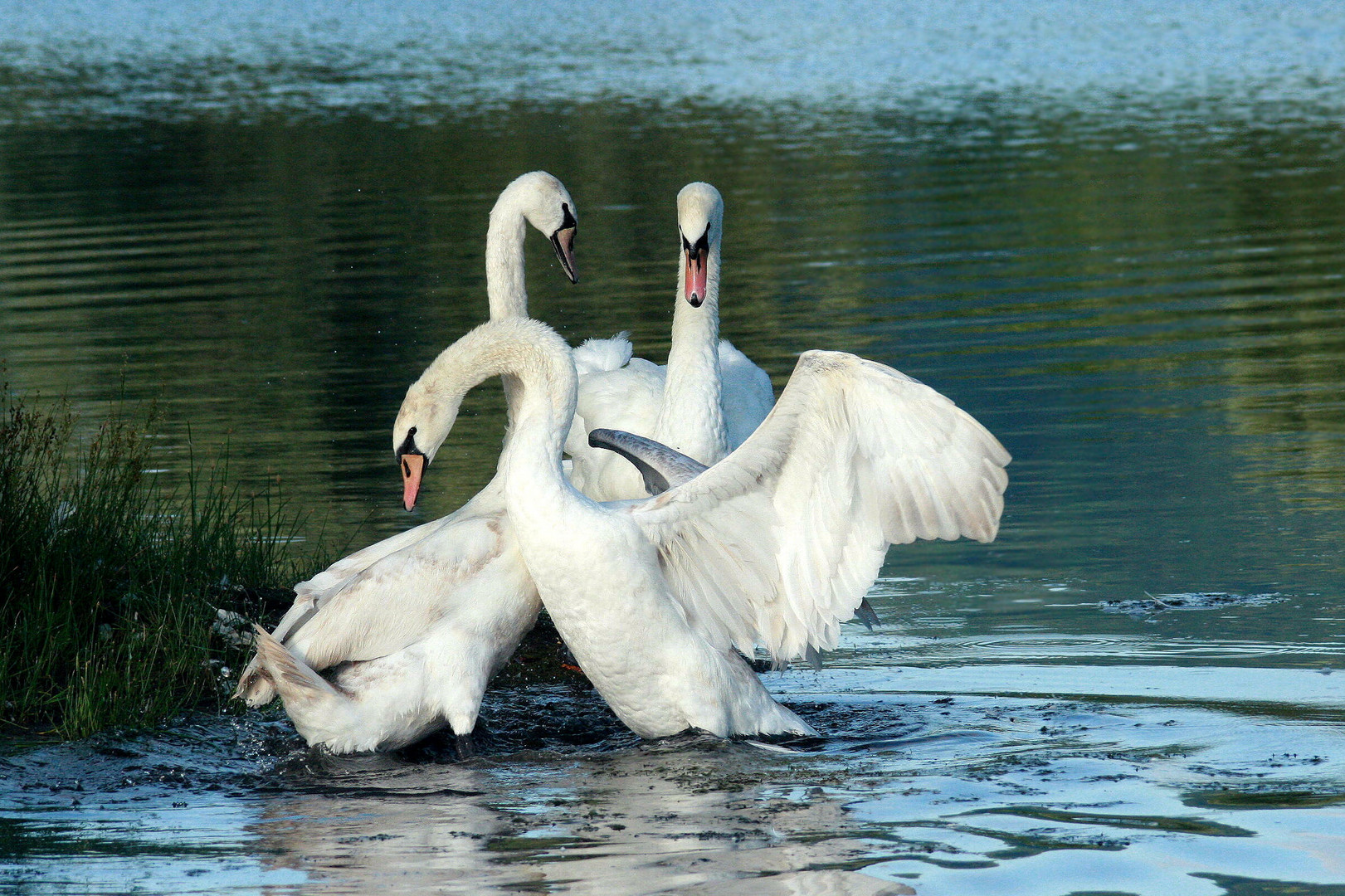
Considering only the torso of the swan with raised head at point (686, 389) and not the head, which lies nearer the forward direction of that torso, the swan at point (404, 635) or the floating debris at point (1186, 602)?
the swan

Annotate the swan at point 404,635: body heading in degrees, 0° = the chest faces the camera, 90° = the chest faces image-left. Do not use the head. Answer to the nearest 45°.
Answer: approximately 270°

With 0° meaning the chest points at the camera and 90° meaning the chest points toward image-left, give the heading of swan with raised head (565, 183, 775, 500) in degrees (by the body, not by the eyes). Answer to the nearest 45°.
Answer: approximately 0°

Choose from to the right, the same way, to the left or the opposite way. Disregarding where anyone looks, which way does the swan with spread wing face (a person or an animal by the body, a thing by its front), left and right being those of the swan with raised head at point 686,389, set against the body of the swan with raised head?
to the right

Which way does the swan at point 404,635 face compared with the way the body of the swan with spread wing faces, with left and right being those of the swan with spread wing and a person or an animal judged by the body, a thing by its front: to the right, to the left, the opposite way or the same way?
the opposite way

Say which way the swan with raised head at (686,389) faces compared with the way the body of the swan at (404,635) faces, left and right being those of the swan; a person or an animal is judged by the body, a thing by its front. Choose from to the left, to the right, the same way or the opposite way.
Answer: to the right

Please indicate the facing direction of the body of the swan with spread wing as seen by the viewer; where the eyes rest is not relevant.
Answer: to the viewer's left

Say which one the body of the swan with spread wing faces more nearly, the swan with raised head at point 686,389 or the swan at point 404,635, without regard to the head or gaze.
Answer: the swan

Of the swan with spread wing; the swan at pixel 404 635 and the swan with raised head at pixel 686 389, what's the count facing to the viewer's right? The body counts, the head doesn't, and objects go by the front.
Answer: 1

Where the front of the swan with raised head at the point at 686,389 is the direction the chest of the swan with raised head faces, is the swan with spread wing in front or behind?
in front

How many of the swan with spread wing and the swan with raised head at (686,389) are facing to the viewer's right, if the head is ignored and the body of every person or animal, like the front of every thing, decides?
0

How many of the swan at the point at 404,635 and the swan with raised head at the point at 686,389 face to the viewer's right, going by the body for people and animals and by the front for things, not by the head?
1

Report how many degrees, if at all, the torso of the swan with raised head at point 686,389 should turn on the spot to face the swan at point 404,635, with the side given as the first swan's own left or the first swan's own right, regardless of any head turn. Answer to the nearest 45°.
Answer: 0° — it already faces it

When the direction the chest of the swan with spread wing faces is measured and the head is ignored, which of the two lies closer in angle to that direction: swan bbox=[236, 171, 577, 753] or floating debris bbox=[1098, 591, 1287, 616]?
the swan
